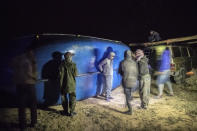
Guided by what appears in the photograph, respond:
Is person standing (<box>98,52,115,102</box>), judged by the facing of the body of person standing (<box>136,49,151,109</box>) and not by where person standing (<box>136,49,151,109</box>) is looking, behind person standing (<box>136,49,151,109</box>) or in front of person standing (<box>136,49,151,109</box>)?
in front

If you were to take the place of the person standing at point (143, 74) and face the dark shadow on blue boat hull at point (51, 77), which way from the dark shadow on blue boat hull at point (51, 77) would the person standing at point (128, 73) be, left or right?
left

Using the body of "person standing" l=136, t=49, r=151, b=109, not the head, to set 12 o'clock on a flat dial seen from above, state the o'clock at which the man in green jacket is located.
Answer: The man in green jacket is roughly at 11 o'clock from the person standing.

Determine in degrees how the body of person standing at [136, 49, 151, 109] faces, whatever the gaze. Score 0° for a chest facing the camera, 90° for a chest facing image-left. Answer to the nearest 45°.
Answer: approximately 90°

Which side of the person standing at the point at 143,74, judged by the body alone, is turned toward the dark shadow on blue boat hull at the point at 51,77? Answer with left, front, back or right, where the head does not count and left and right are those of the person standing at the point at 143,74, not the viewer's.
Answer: front

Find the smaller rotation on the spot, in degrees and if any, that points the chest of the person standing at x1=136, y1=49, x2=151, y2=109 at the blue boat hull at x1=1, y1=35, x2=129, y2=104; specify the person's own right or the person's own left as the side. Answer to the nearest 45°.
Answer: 0° — they already face it

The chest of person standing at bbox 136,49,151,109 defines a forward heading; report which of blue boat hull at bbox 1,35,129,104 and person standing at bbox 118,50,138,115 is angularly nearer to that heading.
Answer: the blue boat hull

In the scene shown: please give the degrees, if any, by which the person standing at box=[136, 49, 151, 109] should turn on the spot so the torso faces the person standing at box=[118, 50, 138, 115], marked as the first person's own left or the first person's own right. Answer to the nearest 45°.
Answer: approximately 45° to the first person's own left
